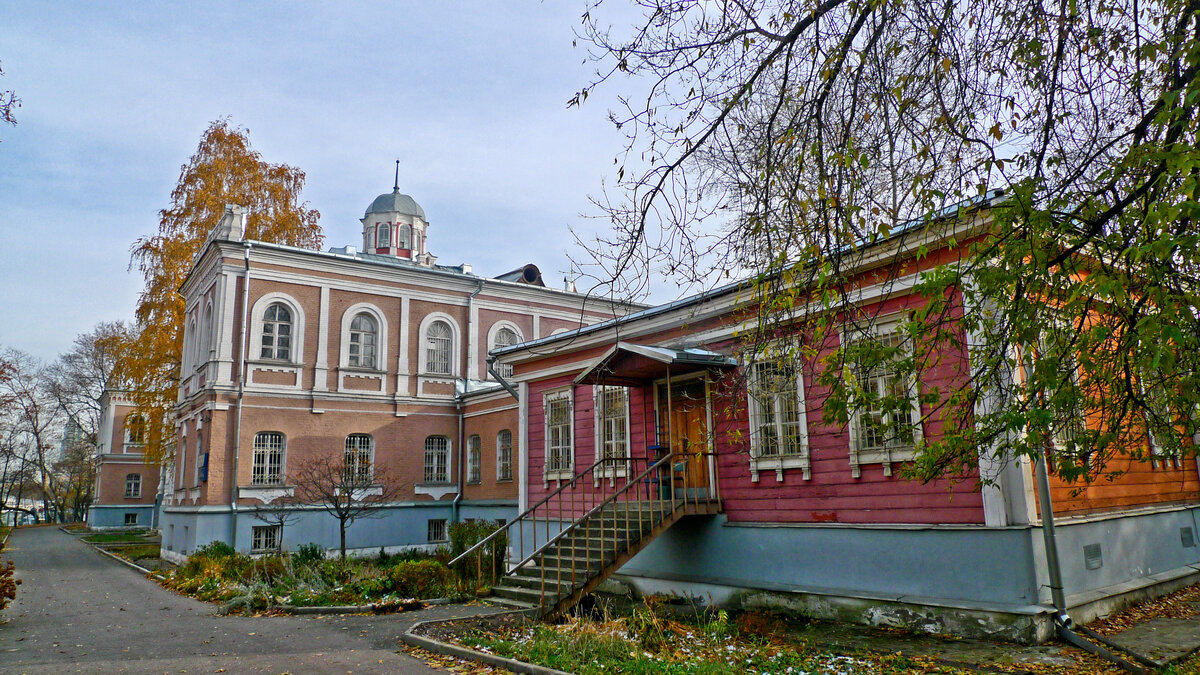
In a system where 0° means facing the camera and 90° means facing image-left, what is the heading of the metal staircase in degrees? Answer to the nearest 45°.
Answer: approximately 45°

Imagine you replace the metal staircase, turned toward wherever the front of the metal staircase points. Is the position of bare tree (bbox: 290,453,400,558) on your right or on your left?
on your right

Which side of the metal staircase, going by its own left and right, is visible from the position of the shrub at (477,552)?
right

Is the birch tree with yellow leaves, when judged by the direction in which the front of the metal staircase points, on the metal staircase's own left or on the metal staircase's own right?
on the metal staircase's own right
